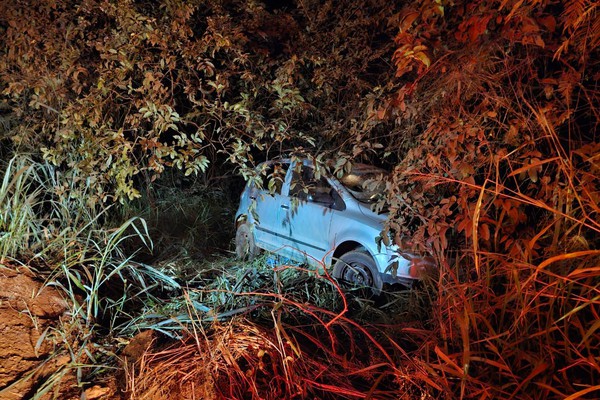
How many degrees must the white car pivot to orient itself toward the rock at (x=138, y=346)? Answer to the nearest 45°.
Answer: approximately 90° to its right

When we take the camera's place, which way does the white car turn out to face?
facing the viewer and to the right of the viewer
